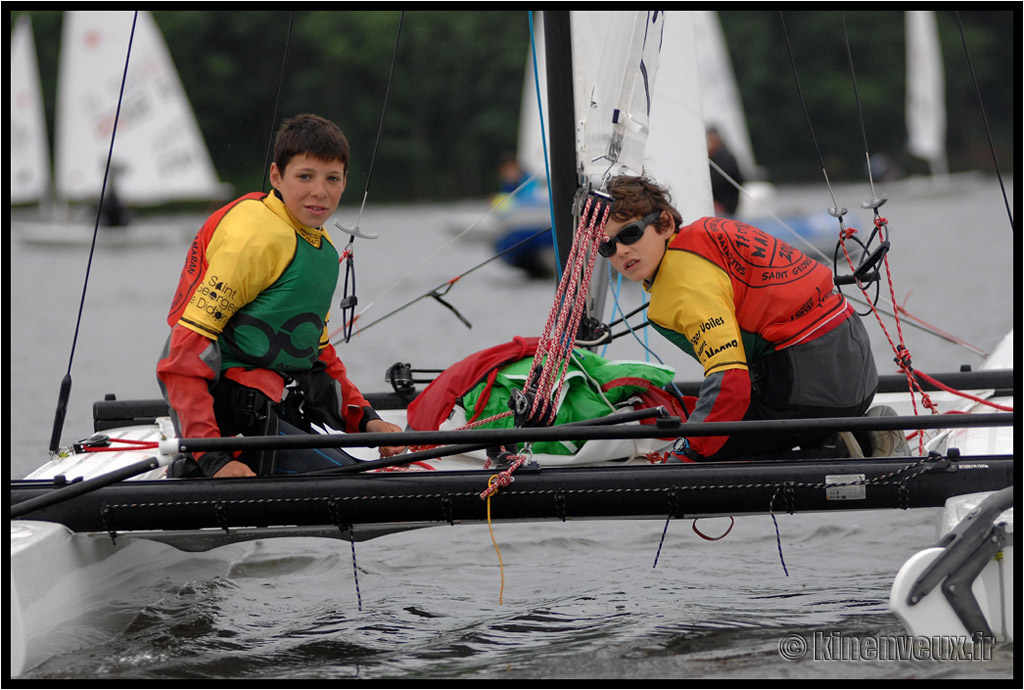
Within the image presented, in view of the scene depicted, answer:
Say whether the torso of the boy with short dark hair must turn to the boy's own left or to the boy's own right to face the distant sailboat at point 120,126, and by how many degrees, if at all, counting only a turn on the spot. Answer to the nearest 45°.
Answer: approximately 135° to the boy's own left

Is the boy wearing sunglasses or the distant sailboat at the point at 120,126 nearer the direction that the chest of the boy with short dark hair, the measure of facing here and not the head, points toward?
the boy wearing sunglasses

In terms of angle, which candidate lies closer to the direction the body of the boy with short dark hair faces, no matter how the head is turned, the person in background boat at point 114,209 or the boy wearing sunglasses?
the boy wearing sunglasses

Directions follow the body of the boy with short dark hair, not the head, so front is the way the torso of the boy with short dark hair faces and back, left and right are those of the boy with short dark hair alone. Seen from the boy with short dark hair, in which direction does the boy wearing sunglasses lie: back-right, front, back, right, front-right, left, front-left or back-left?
front-left

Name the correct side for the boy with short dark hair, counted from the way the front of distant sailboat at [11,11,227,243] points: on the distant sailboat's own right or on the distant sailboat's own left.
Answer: on the distant sailboat's own left

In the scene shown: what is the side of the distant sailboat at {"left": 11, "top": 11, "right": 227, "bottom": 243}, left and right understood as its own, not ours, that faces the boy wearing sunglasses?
left

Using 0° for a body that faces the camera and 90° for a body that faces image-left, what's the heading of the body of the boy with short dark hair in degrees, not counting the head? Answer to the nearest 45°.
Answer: approximately 315°

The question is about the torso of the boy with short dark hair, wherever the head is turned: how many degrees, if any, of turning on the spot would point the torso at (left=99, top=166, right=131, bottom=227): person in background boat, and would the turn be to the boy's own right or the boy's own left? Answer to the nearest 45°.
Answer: approximately 135° to the boy's own left

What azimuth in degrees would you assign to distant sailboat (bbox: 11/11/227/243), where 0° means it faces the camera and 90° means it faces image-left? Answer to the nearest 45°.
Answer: approximately 90°
